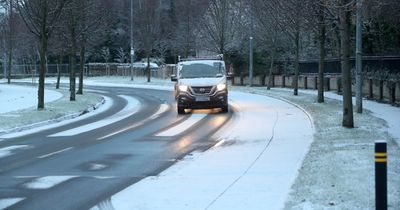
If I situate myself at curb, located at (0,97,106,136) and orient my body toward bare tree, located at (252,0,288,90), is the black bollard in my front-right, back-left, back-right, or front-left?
back-right

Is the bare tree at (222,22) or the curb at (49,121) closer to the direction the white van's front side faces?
the curb

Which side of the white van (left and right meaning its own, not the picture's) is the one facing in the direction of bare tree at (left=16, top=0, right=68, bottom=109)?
right

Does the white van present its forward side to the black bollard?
yes

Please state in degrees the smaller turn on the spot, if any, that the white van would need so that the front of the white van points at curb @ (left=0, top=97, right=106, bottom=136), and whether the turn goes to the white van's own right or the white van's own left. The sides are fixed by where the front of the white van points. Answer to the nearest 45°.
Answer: approximately 45° to the white van's own right

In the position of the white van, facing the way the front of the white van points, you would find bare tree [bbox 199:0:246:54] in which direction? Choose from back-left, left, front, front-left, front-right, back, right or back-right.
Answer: back

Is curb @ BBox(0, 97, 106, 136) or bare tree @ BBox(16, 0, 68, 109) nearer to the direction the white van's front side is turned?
the curb

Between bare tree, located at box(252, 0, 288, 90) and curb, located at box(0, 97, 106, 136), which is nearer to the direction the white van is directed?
the curb

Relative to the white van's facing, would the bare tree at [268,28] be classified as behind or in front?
behind

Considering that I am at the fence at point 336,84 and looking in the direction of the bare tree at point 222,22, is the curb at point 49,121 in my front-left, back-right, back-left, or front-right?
back-left

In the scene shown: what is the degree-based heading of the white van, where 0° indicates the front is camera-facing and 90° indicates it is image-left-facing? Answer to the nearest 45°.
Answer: approximately 0°
